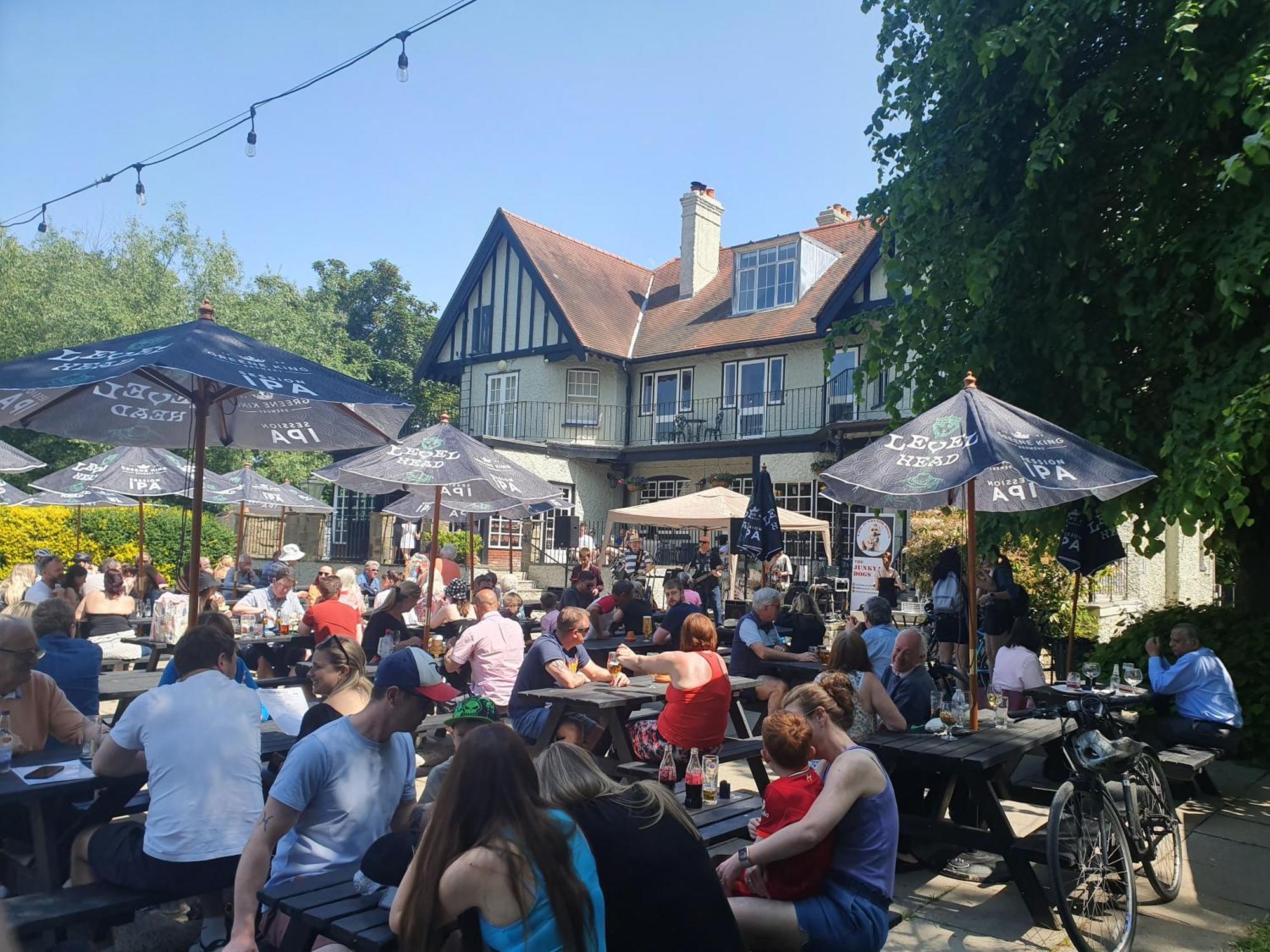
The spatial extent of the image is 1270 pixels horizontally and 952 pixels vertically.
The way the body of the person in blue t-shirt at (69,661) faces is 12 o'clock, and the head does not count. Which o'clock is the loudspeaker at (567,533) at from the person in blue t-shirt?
The loudspeaker is roughly at 1 o'clock from the person in blue t-shirt.

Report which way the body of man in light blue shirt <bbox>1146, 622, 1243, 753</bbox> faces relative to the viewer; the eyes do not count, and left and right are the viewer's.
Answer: facing to the left of the viewer

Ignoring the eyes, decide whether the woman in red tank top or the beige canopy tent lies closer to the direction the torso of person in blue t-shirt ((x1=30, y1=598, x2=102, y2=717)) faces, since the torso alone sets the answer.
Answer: the beige canopy tent

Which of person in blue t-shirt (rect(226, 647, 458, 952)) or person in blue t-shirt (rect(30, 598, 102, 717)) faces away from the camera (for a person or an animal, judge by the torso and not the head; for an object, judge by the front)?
person in blue t-shirt (rect(30, 598, 102, 717))

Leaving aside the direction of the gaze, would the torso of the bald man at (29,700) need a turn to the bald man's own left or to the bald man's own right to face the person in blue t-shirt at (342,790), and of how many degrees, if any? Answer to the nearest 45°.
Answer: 0° — they already face them

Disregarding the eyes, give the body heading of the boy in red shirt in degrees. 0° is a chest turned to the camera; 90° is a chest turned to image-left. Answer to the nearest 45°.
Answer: approximately 135°

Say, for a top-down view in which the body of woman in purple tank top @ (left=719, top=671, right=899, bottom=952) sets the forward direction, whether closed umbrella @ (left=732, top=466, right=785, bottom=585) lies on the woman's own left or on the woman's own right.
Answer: on the woman's own right

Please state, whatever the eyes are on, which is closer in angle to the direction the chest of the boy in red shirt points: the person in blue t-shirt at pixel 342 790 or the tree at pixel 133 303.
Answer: the tree

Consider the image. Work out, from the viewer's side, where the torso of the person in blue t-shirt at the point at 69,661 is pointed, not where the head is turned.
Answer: away from the camera

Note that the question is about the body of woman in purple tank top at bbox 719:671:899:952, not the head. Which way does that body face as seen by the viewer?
to the viewer's left
